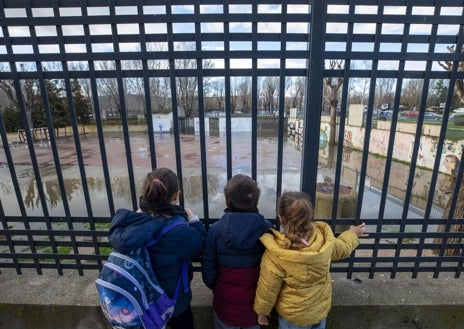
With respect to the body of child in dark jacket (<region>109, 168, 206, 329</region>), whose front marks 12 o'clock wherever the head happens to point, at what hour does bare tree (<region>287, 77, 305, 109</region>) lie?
The bare tree is roughly at 12 o'clock from the child in dark jacket.

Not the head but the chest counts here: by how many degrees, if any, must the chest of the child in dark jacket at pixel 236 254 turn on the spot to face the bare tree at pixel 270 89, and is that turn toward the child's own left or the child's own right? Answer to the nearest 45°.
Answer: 0° — they already face it

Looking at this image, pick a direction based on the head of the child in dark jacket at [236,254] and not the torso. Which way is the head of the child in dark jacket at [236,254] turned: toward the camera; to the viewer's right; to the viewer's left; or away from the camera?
away from the camera

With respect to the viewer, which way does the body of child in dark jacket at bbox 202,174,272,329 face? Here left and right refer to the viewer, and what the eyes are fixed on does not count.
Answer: facing away from the viewer

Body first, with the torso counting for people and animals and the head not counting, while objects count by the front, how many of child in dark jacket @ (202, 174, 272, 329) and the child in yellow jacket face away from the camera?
2

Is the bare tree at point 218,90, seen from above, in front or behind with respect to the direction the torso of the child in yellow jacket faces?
in front

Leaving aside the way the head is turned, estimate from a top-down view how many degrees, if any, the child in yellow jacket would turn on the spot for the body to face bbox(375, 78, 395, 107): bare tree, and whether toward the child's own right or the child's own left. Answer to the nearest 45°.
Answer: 0° — they already face it

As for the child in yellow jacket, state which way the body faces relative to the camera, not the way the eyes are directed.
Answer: away from the camera

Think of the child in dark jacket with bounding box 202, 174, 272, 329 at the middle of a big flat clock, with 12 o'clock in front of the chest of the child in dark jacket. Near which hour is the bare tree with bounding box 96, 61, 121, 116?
The bare tree is roughly at 11 o'clock from the child in dark jacket.

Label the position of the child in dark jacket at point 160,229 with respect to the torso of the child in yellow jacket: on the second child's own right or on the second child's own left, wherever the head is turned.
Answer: on the second child's own left

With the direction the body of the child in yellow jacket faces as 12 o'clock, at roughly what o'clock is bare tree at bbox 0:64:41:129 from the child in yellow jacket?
The bare tree is roughly at 10 o'clock from the child in yellow jacket.

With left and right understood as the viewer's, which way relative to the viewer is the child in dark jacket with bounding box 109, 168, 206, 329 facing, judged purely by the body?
facing away from the viewer and to the right of the viewer
